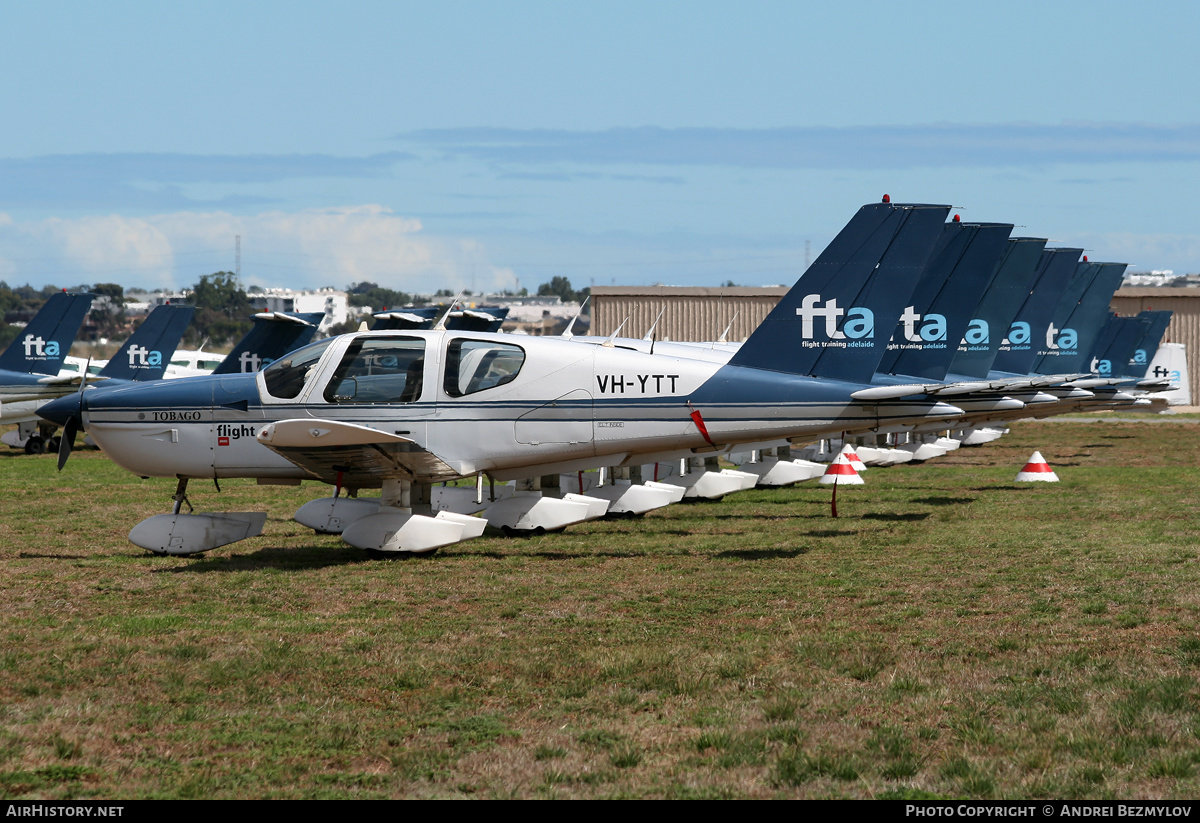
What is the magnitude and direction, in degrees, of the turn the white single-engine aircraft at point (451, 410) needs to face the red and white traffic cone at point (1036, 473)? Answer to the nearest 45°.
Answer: approximately 135° to its right

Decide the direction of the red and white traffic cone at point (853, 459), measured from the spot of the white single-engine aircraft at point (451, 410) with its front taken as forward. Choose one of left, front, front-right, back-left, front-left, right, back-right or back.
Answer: back-right

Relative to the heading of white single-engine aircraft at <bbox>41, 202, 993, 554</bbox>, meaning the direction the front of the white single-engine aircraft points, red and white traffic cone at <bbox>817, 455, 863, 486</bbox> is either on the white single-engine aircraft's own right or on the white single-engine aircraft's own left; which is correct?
on the white single-engine aircraft's own right

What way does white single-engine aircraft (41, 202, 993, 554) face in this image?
to the viewer's left
